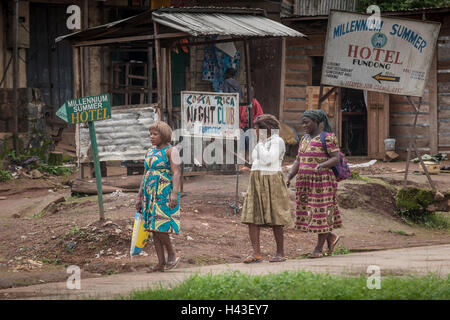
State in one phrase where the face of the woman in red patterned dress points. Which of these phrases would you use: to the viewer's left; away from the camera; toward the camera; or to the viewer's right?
to the viewer's left

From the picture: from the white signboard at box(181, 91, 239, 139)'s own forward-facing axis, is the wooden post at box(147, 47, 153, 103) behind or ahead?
behind

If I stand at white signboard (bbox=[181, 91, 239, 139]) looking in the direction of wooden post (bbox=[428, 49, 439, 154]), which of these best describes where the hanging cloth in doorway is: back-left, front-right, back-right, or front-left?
front-left

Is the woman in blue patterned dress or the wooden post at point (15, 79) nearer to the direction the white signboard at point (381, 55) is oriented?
the woman in blue patterned dress

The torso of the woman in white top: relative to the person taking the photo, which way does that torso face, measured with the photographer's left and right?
facing the viewer and to the left of the viewer

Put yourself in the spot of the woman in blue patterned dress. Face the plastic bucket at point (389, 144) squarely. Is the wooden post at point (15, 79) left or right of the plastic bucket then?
left

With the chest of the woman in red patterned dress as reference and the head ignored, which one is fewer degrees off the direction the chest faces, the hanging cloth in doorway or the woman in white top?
the woman in white top

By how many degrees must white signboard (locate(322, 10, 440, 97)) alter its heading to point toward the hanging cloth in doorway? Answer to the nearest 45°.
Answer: approximately 135° to its right

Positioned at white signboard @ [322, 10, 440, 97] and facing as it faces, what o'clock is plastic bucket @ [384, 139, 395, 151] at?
The plastic bucket is roughly at 6 o'clock from the white signboard.

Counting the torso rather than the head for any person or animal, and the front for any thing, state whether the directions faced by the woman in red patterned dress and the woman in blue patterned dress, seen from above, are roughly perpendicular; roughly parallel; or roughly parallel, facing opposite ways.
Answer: roughly parallel

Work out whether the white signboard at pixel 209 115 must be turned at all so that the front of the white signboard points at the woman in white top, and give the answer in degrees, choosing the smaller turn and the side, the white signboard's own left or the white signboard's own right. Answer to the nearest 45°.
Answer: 0° — it already faces them

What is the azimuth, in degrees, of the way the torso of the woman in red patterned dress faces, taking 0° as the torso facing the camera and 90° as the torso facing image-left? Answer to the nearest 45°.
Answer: approximately 45°

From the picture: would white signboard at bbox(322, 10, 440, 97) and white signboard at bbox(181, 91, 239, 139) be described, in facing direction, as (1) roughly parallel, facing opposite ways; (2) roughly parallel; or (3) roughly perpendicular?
roughly parallel

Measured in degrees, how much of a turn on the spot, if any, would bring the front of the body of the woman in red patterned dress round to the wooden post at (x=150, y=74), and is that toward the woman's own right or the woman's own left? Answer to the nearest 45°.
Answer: approximately 90° to the woman's own right

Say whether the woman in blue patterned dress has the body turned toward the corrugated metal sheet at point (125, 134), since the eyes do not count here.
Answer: no

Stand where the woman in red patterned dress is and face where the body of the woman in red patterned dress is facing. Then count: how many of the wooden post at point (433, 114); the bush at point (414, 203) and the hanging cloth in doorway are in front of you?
0

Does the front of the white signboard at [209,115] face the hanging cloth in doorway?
no

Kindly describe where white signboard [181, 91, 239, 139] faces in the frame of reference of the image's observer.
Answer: facing the viewer

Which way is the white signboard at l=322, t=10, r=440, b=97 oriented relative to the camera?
toward the camera
